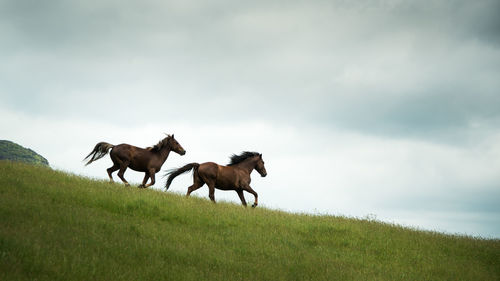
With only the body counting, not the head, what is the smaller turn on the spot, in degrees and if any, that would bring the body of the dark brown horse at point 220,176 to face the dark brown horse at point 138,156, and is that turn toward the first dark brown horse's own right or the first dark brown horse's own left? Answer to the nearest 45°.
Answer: approximately 180°

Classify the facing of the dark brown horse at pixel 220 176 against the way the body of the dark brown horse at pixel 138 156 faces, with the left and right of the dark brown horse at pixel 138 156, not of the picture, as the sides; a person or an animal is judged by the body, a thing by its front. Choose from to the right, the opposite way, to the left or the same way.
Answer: the same way

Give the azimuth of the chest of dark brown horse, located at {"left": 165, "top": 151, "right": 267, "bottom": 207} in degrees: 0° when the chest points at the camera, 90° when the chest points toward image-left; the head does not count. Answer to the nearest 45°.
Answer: approximately 270°

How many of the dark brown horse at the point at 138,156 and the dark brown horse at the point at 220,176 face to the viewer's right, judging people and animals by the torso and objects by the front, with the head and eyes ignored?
2

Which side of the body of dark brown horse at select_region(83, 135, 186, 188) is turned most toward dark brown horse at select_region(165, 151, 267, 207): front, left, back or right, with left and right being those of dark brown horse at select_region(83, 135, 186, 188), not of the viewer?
front

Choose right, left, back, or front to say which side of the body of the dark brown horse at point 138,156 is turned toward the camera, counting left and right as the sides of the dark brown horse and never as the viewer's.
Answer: right
